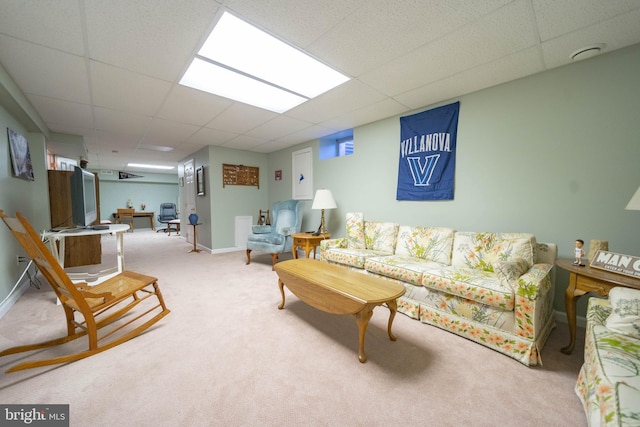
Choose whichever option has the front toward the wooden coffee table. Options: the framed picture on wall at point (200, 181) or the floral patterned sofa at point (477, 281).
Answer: the floral patterned sofa

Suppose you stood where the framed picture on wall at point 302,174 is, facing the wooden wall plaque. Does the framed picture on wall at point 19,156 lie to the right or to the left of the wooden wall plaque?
left

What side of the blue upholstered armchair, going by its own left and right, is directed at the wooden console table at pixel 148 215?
right

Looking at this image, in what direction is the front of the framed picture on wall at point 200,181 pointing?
to the viewer's left

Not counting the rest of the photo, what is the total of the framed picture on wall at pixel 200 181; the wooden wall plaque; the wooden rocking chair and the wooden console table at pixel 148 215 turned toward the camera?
2

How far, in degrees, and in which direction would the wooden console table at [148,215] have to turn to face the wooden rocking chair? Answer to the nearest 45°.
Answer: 0° — it already faces it

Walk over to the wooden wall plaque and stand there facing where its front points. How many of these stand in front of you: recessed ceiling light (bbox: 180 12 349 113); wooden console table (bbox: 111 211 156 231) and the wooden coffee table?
2

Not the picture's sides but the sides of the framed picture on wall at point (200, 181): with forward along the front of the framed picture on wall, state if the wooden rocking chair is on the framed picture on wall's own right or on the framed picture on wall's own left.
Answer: on the framed picture on wall's own left

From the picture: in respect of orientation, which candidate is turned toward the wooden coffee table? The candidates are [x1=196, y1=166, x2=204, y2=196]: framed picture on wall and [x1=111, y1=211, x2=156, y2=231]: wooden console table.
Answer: the wooden console table
